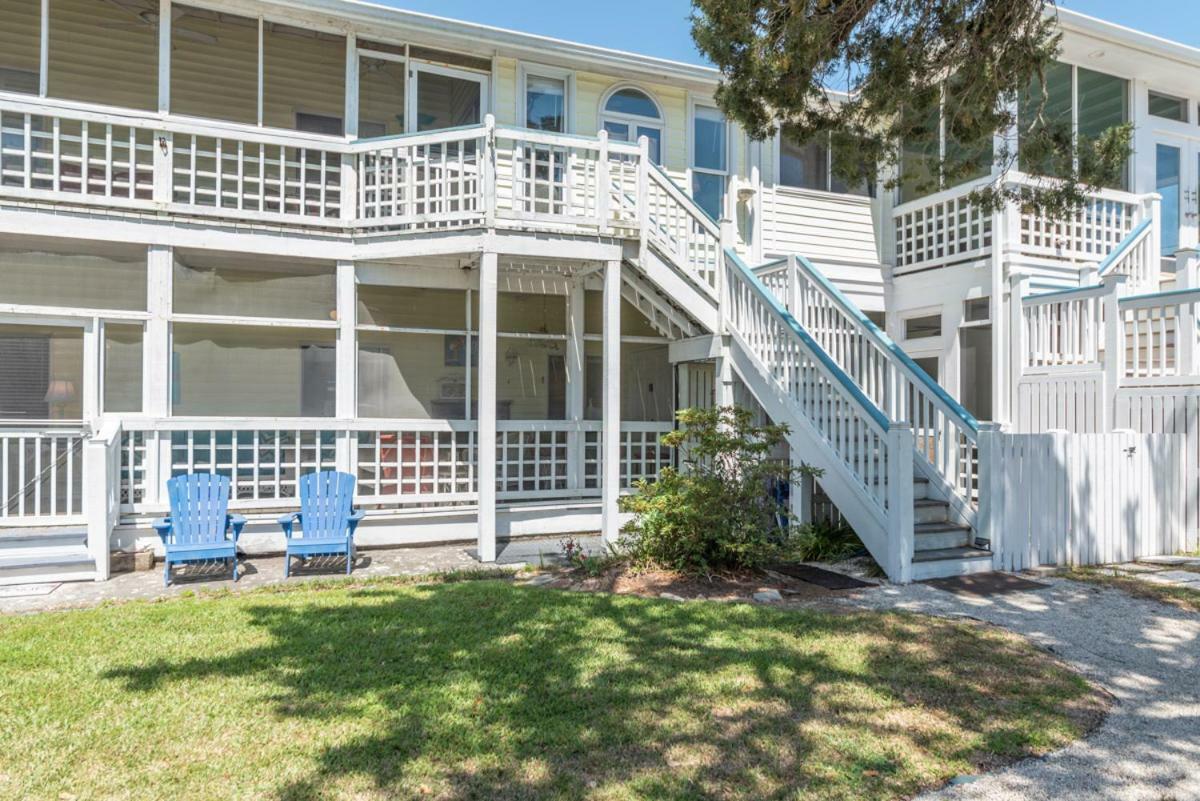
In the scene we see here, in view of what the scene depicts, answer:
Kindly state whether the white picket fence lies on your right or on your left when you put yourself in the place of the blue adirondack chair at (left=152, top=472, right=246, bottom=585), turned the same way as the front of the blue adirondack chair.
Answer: on your left

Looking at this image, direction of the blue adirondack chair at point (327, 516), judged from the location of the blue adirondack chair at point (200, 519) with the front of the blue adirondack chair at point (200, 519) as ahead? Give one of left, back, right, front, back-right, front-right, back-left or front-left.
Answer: left

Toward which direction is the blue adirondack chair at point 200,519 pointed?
toward the camera

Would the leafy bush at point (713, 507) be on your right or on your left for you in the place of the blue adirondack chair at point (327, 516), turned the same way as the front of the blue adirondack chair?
on your left

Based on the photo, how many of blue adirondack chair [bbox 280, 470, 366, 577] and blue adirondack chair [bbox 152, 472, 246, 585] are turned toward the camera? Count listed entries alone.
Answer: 2

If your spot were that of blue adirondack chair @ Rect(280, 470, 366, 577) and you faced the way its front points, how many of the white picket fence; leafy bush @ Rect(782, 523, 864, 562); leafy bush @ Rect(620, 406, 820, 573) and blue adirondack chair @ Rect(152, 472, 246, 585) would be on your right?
1

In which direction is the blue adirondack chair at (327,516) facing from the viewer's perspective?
toward the camera

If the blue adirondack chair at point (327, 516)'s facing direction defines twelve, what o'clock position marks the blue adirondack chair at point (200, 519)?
the blue adirondack chair at point (200, 519) is roughly at 3 o'clock from the blue adirondack chair at point (327, 516).

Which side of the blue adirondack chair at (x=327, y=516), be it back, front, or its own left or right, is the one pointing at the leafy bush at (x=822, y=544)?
left

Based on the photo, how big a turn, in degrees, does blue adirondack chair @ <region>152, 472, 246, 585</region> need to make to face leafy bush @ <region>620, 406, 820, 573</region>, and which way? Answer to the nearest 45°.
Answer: approximately 45° to its left
